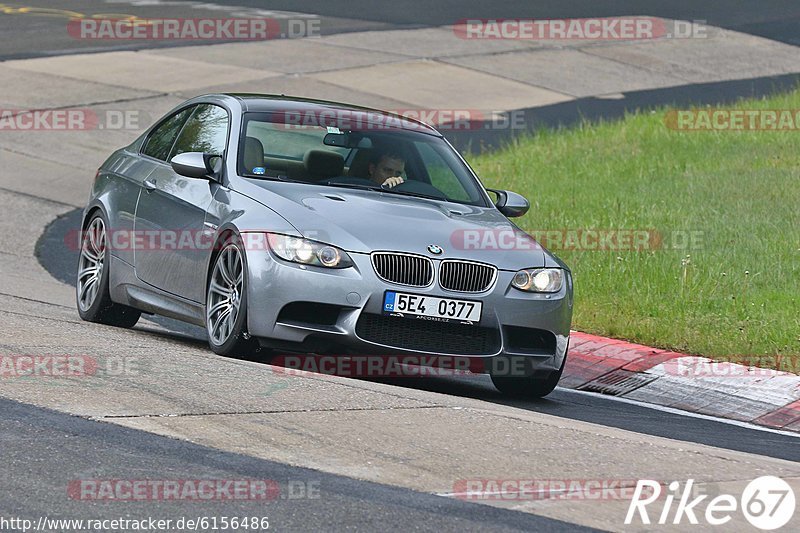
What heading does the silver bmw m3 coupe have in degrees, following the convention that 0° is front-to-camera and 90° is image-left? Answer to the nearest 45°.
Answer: approximately 315°
